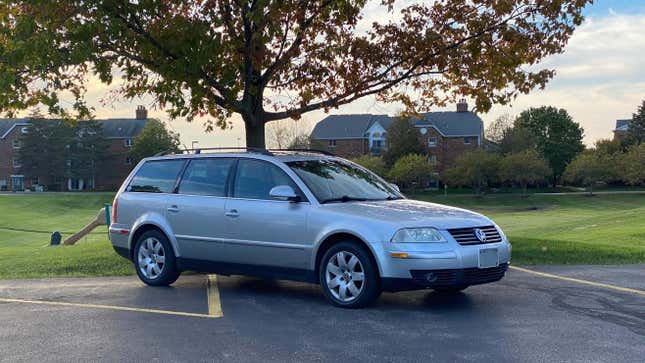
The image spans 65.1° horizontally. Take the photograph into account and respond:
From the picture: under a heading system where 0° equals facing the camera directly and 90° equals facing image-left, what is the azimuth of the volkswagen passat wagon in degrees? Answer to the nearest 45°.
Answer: approximately 315°
